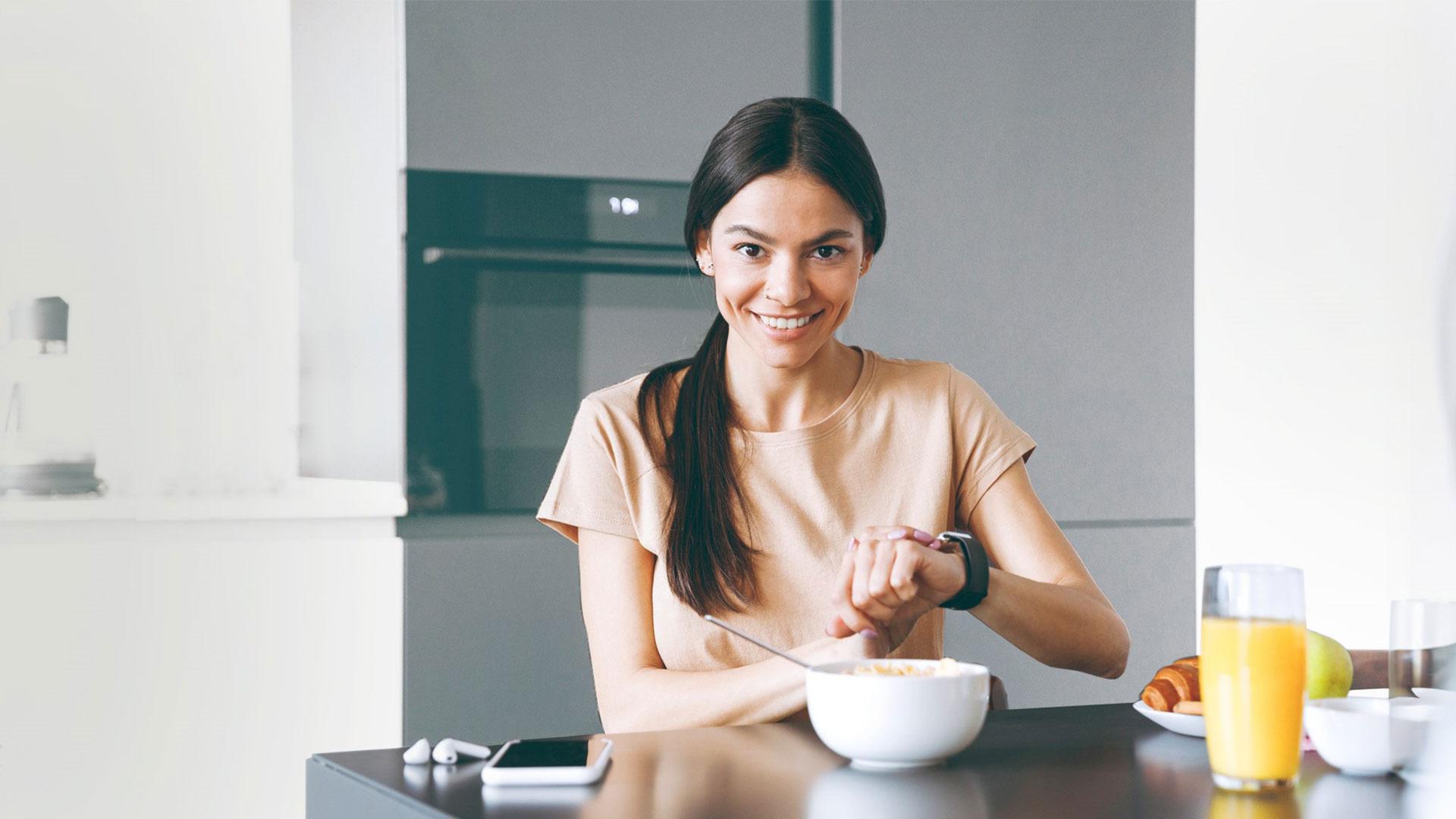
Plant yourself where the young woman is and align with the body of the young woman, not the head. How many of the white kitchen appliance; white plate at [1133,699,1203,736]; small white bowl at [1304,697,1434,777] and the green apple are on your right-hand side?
1

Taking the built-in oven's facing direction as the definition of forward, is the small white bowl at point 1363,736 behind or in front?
in front

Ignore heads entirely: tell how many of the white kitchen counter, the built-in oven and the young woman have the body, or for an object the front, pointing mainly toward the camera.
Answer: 3

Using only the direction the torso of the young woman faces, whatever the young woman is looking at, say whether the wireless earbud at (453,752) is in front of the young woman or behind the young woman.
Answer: in front

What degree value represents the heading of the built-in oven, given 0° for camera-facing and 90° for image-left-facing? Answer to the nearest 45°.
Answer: approximately 0°

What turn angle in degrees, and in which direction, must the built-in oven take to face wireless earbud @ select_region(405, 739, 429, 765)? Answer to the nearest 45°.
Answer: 0° — it already faces it

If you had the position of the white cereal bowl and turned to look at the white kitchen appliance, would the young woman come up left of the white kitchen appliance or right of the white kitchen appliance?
right

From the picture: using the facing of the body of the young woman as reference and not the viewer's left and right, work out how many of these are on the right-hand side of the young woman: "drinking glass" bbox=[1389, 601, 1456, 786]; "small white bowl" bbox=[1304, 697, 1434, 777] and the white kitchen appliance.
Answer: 1

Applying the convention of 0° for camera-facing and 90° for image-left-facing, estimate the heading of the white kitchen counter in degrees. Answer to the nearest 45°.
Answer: approximately 0°

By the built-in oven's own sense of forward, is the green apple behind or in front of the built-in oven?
in front
